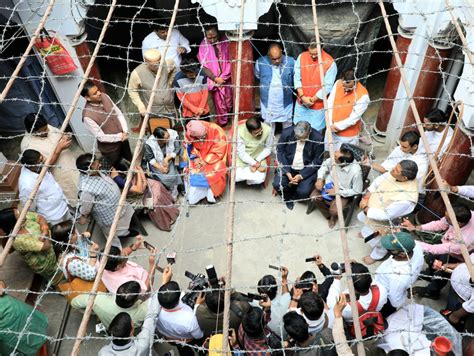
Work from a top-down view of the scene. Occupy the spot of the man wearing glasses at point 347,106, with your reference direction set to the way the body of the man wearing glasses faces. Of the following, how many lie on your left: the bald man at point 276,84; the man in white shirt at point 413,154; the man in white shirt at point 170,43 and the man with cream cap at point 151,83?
1

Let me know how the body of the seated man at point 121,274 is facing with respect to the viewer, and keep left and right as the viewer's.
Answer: facing away from the viewer and to the right of the viewer

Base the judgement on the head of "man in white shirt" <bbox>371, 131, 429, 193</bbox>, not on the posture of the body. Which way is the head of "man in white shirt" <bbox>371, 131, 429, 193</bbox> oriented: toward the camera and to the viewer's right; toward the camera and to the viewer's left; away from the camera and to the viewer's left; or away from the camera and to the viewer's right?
toward the camera and to the viewer's left

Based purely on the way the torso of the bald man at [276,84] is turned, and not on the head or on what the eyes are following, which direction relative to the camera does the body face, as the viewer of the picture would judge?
toward the camera

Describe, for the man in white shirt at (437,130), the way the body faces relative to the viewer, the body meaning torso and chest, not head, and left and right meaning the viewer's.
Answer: facing the viewer and to the left of the viewer

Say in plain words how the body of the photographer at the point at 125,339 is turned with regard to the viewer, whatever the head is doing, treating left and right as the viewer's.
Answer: facing away from the viewer and to the right of the viewer

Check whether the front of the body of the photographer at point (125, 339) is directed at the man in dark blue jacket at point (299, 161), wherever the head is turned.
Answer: yes

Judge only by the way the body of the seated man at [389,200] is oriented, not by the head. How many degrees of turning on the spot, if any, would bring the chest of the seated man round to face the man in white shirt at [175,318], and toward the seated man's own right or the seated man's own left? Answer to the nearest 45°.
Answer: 0° — they already face them

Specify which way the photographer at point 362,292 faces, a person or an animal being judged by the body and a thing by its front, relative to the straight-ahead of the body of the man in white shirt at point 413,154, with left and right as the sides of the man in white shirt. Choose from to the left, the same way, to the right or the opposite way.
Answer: to the right

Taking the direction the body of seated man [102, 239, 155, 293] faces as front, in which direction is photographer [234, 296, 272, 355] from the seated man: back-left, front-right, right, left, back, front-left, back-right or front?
right

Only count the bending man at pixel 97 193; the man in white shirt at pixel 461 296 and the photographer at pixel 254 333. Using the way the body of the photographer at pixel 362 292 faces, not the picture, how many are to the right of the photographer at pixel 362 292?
1

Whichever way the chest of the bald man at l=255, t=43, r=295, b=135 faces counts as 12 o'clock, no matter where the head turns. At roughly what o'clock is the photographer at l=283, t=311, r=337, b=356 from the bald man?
The photographer is roughly at 12 o'clock from the bald man.
